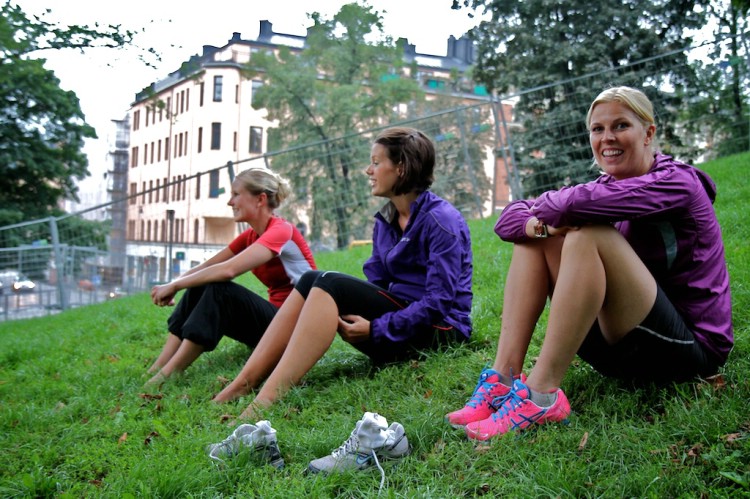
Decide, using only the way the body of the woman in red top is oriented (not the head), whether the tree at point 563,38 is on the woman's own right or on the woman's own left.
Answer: on the woman's own right

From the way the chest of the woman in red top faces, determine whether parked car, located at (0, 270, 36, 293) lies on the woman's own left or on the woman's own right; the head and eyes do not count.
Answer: on the woman's own right

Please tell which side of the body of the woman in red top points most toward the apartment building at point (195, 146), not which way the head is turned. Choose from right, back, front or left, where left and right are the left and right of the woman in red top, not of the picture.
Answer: right

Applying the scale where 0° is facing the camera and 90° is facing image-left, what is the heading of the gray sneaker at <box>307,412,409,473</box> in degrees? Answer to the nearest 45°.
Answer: approximately 90°

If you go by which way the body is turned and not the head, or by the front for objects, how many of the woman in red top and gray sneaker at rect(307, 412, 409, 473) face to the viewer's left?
2

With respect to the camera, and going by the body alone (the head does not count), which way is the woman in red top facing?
to the viewer's left

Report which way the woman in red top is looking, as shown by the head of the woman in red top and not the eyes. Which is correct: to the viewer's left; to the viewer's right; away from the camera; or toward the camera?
to the viewer's left

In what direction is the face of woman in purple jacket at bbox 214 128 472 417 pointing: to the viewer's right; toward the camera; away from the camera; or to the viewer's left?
to the viewer's left

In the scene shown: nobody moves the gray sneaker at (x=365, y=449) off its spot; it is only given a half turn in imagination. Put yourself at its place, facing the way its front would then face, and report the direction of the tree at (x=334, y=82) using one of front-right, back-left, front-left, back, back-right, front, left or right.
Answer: left
